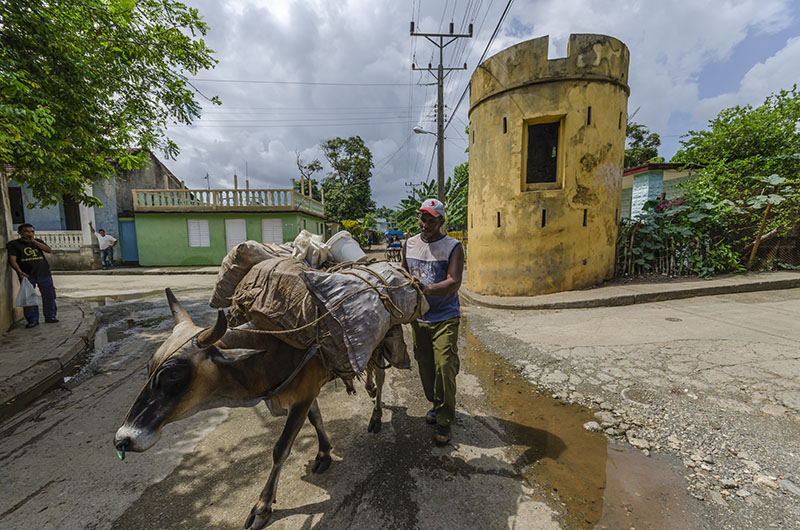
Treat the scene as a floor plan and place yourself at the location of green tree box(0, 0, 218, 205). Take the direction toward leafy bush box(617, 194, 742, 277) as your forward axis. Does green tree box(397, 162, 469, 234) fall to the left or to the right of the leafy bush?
left

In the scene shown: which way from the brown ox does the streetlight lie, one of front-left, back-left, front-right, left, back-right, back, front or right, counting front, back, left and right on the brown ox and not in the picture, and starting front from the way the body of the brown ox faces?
back

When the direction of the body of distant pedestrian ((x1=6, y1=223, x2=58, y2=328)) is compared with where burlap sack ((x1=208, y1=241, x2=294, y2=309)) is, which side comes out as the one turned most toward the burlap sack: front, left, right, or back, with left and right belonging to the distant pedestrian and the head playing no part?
front

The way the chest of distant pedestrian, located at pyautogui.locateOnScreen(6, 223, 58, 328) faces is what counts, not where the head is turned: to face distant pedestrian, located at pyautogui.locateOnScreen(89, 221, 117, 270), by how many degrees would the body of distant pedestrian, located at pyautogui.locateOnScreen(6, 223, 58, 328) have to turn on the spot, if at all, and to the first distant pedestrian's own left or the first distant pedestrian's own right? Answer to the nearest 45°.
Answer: approximately 180°

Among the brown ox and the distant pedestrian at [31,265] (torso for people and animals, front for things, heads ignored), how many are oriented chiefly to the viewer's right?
0

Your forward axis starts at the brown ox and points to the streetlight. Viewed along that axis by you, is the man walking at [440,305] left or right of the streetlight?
right

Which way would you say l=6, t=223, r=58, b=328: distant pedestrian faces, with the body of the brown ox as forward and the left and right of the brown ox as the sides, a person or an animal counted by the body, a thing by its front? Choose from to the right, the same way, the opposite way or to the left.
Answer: to the left

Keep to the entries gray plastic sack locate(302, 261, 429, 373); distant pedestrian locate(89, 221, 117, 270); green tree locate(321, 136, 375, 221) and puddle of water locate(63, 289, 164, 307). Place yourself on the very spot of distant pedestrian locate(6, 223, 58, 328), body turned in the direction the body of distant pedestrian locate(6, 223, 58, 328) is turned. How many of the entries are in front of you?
1

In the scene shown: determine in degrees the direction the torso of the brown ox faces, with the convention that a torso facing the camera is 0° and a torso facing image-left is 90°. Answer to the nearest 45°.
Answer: approximately 45°

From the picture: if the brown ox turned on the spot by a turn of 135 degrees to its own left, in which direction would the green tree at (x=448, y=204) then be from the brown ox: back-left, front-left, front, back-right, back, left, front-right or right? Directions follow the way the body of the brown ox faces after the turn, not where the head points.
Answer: front-left

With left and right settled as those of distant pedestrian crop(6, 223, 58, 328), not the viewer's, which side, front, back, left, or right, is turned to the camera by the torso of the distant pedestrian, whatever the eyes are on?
front

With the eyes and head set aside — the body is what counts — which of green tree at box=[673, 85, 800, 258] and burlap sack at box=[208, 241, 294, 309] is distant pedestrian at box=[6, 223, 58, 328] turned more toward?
the burlap sack
